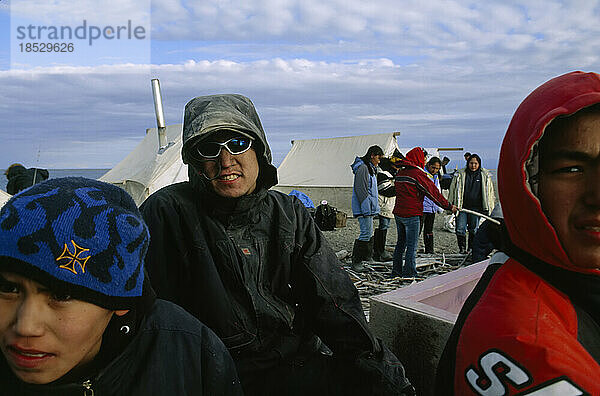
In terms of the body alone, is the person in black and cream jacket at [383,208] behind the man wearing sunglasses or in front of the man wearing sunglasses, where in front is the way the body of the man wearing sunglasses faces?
behind

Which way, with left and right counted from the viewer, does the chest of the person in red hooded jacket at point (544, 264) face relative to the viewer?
facing the viewer and to the right of the viewer

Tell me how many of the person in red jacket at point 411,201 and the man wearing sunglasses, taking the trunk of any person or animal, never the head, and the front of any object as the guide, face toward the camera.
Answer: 1

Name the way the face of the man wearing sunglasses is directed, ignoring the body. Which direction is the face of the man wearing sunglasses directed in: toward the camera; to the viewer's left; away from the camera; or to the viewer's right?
toward the camera

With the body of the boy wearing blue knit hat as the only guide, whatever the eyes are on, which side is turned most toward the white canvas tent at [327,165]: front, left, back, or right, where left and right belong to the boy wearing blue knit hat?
back

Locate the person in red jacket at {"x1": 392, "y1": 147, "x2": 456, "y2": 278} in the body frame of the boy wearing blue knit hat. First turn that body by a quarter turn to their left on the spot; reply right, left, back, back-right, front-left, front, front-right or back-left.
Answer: left

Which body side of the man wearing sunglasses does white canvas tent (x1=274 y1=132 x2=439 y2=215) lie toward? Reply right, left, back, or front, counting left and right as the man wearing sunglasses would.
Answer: back

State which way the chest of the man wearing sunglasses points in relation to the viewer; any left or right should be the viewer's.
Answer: facing the viewer

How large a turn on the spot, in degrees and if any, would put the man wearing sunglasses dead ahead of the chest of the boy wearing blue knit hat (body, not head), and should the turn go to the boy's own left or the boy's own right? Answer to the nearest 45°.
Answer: approximately 180°

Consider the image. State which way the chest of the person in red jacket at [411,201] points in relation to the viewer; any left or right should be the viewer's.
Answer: facing away from the viewer and to the right of the viewer

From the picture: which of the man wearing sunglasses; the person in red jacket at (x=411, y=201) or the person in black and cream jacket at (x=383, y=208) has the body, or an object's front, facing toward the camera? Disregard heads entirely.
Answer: the man wearing sunglasses

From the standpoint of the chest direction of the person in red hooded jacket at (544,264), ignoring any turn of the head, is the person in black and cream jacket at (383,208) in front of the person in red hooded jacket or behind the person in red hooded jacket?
behind
